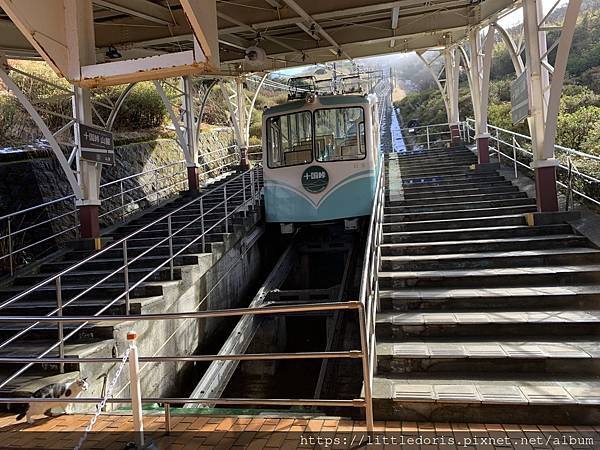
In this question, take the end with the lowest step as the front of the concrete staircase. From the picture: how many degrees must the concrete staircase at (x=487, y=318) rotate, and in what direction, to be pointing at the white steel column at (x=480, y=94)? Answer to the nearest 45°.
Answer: approximately 180°

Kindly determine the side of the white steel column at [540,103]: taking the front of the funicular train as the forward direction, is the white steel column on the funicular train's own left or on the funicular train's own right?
on the funicular train's own left

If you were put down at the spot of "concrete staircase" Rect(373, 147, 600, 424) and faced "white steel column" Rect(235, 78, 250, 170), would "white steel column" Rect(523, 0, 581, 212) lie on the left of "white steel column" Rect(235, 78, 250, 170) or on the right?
right

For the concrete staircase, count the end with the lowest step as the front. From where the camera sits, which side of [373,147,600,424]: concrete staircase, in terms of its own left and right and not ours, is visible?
front

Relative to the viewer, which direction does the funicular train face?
toward the camera

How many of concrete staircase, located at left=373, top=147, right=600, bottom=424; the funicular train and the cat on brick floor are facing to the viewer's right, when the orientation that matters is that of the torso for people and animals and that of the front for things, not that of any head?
1

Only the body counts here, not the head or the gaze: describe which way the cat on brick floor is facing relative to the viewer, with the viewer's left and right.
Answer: facing to the right of the viewer

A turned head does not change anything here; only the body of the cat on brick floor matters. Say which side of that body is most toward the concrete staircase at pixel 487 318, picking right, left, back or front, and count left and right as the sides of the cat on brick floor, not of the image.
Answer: front
